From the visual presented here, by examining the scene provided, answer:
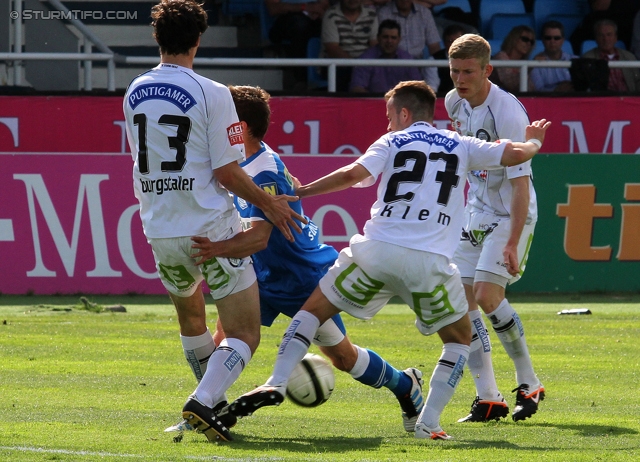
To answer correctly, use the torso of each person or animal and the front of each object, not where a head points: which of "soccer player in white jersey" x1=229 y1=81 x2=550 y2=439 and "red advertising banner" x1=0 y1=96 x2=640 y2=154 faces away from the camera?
the soccer player in white jersey

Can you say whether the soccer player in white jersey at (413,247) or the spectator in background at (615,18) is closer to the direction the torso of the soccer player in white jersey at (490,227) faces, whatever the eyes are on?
the soccer player in white jersey

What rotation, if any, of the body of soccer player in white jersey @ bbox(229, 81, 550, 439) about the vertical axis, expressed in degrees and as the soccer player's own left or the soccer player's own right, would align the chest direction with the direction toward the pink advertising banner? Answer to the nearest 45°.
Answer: approximately 45° to the soccer player's own left

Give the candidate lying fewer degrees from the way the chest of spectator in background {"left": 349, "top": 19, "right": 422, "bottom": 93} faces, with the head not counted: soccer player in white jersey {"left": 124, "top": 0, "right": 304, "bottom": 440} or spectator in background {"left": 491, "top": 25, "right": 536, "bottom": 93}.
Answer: the soccer player in white jersey

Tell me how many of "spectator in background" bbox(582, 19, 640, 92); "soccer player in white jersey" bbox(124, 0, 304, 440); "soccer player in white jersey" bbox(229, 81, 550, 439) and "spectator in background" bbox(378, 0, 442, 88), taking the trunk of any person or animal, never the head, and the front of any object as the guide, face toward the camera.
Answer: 2

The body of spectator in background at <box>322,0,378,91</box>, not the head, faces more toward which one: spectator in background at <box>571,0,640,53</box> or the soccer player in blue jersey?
the soccer player in blue jersey

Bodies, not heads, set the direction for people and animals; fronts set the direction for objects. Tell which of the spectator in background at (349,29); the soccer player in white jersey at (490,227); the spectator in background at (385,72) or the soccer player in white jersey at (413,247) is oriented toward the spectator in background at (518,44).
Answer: the soccer player in white jersey at (413,247)

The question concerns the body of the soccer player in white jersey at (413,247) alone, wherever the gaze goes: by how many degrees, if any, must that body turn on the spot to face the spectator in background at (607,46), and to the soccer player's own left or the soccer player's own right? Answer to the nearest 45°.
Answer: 0° — they already face them

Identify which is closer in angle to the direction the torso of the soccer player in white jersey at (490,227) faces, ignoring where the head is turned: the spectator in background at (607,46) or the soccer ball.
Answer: the soccer ball

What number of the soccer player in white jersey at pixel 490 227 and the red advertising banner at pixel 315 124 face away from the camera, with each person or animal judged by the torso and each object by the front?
0

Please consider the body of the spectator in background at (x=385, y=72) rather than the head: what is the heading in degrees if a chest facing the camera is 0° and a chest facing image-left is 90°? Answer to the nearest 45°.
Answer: approximately 0°

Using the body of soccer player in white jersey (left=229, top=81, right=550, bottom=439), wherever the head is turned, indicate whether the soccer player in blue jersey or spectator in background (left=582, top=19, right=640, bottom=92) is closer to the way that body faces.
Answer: the spectator in background
